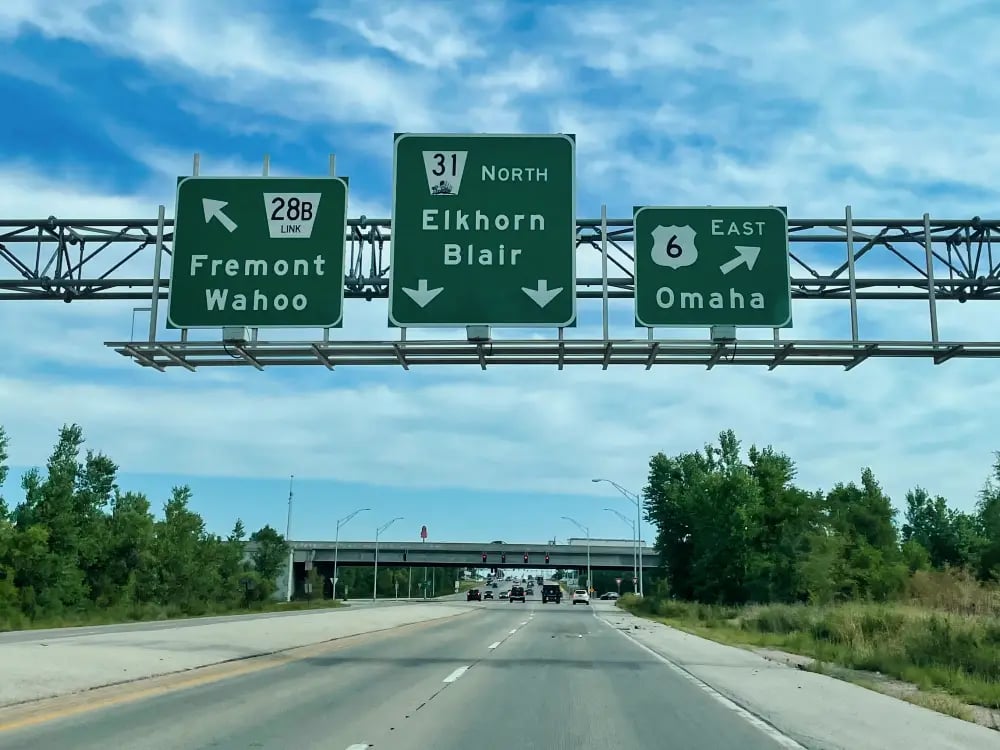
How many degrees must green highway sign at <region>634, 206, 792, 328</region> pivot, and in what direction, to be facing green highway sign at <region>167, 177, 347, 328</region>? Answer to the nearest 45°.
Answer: approximately 90° to its right

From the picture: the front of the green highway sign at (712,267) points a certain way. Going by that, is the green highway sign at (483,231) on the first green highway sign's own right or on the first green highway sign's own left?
on the first green highway sign's own right

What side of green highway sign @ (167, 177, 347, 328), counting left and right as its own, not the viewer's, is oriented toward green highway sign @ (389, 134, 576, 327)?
left

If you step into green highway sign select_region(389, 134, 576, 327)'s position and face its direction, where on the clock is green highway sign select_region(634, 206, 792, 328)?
green highway sign select_region(634, 206, 792, 328) is roughly at 9 o'clock from green highway sign select_region(389, 134, 576, 327).

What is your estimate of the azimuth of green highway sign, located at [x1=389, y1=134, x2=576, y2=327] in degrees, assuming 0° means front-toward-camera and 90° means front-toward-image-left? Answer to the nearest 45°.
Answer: approximately 0°

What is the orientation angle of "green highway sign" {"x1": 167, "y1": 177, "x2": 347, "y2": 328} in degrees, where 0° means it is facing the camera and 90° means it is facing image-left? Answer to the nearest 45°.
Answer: approximately 0°

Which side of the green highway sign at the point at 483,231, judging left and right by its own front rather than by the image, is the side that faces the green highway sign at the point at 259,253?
right
